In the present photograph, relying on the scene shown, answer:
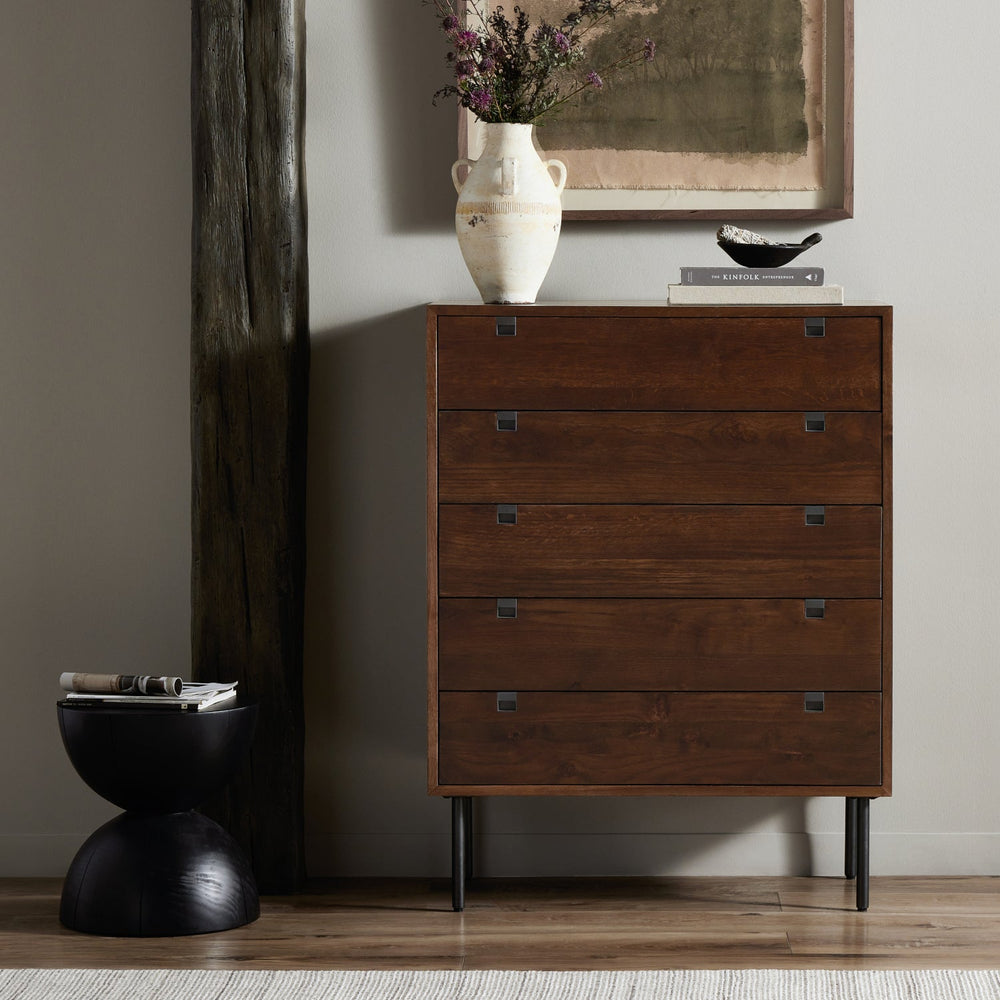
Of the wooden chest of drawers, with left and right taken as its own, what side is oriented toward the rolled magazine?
right

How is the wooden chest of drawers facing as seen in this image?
toward the camera

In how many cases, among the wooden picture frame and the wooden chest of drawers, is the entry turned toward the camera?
2

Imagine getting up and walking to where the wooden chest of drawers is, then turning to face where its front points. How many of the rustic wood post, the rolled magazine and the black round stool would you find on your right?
3

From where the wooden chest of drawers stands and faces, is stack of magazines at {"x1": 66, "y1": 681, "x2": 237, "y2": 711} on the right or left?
on its right
